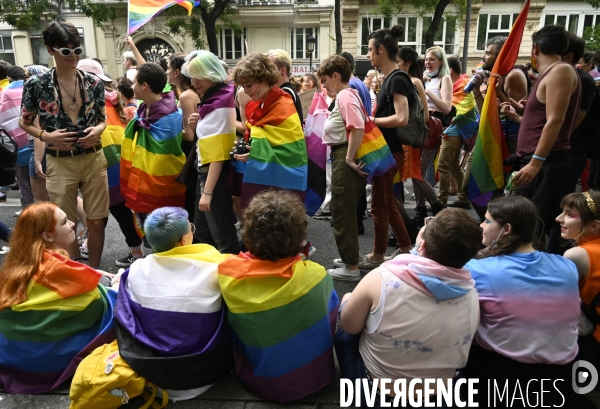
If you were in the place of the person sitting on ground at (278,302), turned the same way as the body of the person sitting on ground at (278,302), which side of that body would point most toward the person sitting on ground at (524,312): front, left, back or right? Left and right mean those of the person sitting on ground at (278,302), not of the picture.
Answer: right

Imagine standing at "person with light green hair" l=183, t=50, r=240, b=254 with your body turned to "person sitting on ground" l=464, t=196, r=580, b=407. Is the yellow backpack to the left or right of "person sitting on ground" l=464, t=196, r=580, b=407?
right

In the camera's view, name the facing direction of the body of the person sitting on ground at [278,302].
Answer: away from the camera

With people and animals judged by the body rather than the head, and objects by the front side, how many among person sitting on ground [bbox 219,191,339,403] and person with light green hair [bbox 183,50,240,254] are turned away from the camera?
1

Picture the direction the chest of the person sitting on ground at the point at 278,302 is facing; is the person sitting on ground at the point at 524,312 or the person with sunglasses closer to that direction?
the person with sunglasses

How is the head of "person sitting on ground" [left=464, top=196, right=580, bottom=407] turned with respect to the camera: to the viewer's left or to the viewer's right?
to the viewer's left

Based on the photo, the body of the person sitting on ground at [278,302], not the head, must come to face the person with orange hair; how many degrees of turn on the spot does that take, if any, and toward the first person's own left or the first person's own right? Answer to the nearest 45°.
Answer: approximately 90° to the first person's own left

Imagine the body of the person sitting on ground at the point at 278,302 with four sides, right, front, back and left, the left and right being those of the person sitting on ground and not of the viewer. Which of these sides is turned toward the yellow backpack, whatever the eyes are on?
left

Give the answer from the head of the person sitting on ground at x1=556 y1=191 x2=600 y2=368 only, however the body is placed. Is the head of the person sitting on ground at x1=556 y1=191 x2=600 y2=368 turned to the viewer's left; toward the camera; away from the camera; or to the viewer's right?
to the viewer's left

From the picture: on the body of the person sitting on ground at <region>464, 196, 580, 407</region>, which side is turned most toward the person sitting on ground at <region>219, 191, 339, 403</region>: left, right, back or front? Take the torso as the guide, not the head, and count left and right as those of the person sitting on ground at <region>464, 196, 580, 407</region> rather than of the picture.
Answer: left

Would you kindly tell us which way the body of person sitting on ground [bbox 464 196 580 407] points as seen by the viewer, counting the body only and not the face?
away from the camera
